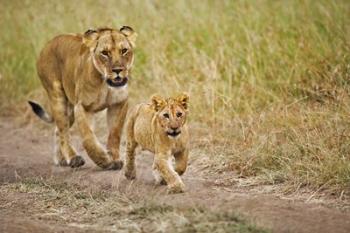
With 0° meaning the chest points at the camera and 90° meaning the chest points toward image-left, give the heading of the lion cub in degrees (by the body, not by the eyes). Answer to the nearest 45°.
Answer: approximately 315°

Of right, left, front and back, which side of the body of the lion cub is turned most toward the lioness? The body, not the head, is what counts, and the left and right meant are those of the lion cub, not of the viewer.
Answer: back
